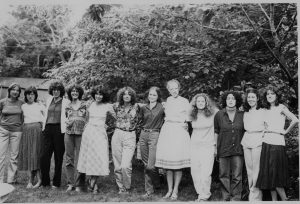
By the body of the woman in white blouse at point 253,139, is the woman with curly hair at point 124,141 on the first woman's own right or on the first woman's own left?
on the first woman's own right

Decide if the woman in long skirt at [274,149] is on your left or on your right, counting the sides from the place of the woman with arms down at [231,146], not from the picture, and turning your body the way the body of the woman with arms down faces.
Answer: on your left

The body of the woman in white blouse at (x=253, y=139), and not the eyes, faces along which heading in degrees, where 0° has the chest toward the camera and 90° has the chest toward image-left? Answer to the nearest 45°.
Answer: approximately 0°

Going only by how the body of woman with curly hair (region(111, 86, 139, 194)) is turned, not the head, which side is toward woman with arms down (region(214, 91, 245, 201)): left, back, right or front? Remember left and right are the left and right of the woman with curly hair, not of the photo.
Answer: left
